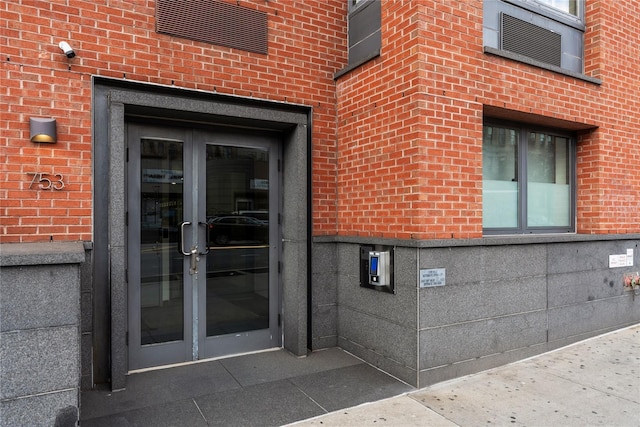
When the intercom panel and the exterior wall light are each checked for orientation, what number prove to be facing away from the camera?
0

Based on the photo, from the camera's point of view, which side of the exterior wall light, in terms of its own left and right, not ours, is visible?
front

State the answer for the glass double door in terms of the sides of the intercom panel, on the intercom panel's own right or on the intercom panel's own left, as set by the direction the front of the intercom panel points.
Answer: on the intercom panel's own right

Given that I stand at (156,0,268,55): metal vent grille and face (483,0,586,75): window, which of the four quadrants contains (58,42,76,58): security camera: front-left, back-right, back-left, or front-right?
back-right

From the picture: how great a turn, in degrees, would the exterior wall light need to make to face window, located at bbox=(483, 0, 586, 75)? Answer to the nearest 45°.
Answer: approximately 90° to its left

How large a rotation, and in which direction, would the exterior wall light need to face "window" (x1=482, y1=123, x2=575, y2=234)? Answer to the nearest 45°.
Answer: approximately 90° to its left
